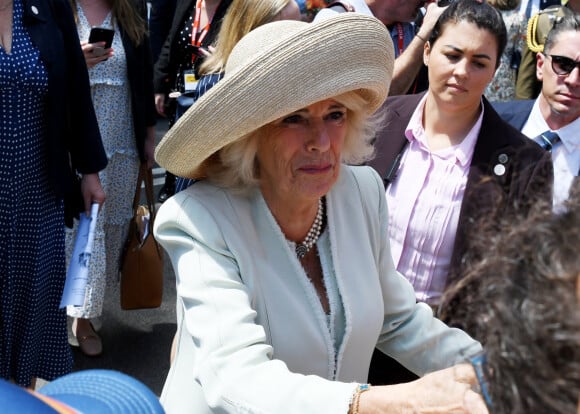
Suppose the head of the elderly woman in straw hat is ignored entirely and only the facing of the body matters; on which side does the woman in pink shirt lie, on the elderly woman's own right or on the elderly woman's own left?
on the elderly woman's own left

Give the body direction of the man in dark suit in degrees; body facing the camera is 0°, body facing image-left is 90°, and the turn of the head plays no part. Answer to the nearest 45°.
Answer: approximately 0°

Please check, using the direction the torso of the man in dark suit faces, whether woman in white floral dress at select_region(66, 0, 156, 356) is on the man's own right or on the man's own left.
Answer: on the man's own right

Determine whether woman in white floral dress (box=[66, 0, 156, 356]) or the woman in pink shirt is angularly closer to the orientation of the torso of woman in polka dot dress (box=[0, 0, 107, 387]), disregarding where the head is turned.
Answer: the woman in pink shirt

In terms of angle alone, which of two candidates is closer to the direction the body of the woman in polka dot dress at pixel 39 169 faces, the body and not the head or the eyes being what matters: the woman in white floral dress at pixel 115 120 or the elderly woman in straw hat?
the elderly woman in straw hat

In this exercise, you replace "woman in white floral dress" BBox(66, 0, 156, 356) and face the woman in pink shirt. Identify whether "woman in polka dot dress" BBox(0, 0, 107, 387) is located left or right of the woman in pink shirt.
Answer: right

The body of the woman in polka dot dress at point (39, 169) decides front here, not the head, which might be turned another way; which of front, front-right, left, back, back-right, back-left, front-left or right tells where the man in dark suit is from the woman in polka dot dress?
left

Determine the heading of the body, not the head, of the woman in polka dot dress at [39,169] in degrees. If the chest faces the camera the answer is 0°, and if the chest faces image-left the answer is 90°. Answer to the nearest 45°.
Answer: approximately 0°

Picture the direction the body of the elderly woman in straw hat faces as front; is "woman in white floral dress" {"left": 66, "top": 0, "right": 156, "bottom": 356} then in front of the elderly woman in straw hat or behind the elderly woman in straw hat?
behind

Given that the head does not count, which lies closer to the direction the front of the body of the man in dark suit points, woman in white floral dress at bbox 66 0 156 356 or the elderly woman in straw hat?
the elderly woman in straw hat

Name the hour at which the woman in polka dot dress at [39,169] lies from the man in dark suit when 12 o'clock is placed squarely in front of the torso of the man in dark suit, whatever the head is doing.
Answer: The woman in polka dot dress is roughly at 2 o'clock from the man in dark suit.

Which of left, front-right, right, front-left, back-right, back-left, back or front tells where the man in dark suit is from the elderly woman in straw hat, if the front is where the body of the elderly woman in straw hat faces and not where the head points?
left

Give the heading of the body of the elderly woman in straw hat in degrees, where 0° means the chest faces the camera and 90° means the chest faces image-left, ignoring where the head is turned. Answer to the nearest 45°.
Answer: approximately 315°

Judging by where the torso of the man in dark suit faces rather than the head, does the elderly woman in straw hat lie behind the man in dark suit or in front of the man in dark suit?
in front

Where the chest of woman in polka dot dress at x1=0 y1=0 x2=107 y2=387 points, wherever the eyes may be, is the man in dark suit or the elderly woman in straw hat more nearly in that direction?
the elderly woman in straw hat

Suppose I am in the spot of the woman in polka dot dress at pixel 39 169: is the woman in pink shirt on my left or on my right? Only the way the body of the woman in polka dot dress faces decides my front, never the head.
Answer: on my left
